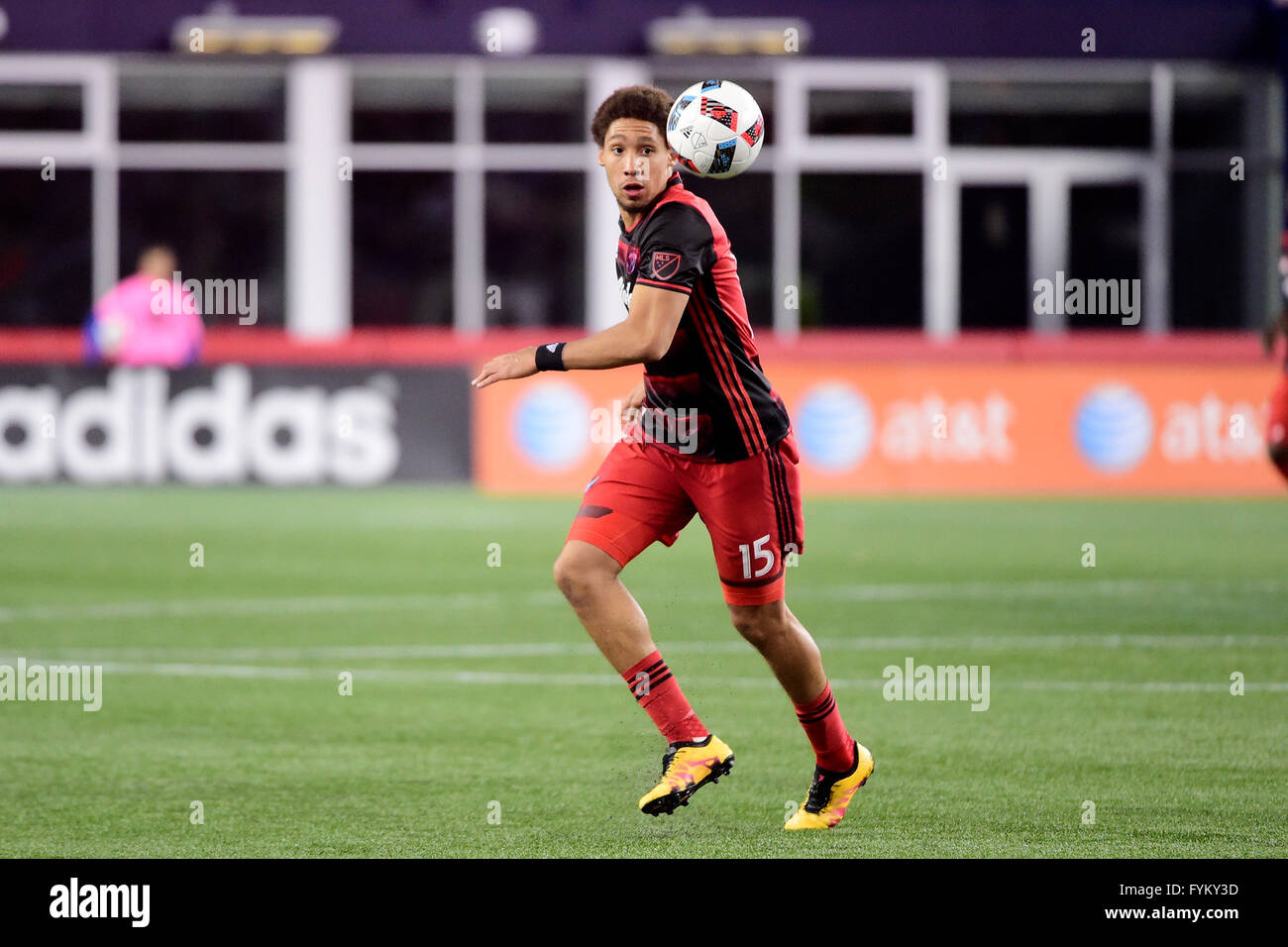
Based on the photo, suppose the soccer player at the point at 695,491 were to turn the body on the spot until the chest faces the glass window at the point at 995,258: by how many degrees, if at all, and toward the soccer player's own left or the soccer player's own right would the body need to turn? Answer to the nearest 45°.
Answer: approximately 135° to the soccer player's own right

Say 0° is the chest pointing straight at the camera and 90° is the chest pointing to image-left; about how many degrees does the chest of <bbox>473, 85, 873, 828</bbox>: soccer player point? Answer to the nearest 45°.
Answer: approximately 45°

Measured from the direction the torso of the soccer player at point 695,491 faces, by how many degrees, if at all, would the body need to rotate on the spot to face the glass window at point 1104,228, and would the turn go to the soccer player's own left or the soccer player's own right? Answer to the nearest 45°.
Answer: approximately 135° to the soccer player's own right

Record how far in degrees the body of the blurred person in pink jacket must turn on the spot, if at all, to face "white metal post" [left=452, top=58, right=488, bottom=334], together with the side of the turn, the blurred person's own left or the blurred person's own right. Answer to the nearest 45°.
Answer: approximately 135° to the blurred person's own left

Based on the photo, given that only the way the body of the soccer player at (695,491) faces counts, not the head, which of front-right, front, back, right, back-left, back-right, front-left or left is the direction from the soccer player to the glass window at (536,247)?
back-right

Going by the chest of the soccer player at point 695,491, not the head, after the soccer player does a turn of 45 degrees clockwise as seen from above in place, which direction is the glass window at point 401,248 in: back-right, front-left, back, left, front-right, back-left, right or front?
right

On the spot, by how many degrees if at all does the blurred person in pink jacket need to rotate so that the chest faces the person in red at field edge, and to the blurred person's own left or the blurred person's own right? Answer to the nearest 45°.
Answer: approximately 45° to the blurred person's own left

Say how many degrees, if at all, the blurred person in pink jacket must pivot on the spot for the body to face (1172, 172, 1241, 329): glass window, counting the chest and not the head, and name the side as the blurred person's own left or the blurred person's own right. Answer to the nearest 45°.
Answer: approximately 90° to the blurred person's own left

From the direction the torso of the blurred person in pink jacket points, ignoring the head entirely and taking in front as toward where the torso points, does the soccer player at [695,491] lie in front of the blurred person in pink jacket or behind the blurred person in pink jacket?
in front

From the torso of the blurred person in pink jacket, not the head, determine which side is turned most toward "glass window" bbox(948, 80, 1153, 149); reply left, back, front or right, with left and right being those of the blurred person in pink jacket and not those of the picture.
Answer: left

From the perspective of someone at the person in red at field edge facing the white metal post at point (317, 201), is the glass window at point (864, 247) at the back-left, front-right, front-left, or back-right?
front-right

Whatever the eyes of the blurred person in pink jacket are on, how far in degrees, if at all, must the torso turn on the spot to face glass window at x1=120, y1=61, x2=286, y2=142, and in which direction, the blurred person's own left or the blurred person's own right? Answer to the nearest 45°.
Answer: approximately 180°

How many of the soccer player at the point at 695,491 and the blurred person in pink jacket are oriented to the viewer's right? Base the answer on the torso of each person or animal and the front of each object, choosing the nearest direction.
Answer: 0

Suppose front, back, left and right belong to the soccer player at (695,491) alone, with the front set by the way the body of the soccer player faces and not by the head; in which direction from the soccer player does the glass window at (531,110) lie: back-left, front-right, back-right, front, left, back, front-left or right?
back-right

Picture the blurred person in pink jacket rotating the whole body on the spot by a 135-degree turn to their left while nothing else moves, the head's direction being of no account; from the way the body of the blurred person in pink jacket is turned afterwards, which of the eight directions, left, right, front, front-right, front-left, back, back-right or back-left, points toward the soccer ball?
back-right

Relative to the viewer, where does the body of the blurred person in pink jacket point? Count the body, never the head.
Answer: toward the camera

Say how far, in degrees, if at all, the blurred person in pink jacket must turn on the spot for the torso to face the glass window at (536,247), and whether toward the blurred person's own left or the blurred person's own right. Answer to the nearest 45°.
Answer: approximately 135° to the blurred person's own left
